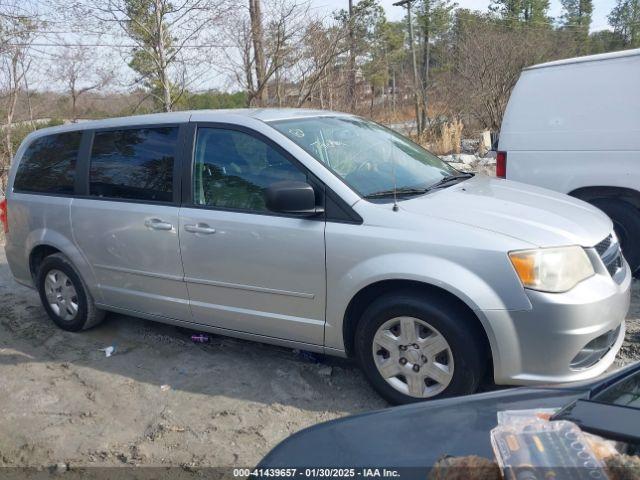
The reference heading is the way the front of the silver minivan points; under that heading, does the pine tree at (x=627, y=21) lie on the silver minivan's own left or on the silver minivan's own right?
on the silver minivan's own left

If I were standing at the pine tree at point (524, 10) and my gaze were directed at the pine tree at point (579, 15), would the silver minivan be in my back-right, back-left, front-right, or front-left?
back-right

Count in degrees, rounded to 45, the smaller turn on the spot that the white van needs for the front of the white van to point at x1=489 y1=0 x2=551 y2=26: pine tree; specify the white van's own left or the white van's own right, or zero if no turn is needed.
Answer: approximately 135° to the white van's own left

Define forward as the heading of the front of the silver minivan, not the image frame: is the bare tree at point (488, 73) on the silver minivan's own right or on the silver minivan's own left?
on the silver minivan's own left

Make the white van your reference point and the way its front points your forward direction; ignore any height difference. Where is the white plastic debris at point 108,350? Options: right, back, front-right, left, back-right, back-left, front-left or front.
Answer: right

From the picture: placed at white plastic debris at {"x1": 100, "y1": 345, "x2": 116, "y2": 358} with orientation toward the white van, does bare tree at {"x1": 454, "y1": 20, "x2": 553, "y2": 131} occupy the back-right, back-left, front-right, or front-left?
front-left

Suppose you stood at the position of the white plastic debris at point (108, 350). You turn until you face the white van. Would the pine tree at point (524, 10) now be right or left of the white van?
left

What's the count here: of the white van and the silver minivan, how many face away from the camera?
0

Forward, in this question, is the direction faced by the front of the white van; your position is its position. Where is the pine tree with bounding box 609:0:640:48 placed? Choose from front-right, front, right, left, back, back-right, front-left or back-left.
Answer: back-left

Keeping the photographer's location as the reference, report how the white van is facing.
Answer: facing the viewer and to the right of the viewer

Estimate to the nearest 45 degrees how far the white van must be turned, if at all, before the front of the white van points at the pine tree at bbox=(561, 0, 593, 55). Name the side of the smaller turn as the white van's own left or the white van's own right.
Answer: approximately 135° to the white van's own left

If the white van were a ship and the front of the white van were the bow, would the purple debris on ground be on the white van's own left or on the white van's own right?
on the white van's own right
